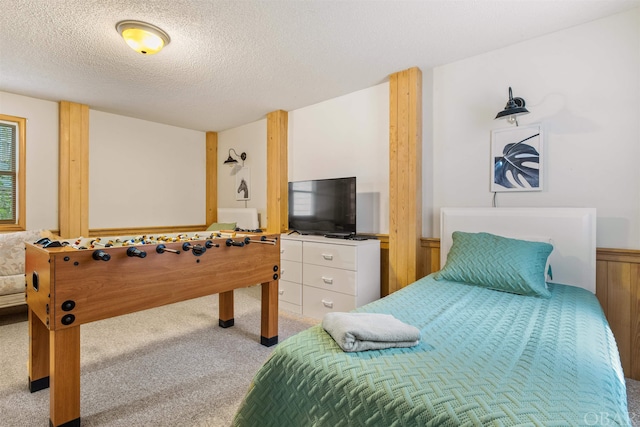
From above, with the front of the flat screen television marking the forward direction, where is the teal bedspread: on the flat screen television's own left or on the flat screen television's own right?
on the flat screen television's own left

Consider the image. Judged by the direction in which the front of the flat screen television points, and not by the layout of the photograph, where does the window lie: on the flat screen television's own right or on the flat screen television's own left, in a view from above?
on the flat screen television's own right

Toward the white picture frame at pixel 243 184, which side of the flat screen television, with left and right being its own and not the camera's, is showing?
right

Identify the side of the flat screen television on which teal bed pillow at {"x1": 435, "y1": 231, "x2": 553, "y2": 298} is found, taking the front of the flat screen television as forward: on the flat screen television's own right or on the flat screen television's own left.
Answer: on the flat screen television's own left

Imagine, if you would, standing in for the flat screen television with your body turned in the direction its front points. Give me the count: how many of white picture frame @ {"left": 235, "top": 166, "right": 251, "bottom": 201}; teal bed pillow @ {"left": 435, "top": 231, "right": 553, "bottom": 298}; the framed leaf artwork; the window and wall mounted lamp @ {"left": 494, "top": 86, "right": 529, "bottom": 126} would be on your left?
3

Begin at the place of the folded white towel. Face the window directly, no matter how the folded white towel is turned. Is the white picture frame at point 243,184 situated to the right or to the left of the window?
right

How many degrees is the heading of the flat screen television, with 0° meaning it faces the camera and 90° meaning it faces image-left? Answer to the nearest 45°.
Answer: approximately 45°

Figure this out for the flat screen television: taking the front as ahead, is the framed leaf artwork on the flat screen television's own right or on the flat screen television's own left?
on the flat screen television's own left

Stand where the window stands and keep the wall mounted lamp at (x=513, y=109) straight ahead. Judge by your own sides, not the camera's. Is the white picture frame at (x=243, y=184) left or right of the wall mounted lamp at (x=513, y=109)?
left

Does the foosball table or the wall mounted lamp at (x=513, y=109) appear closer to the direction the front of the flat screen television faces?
the foosball table

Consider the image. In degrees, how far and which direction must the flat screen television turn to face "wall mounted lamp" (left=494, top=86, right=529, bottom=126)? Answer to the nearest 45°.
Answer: approximately 90° to its left
